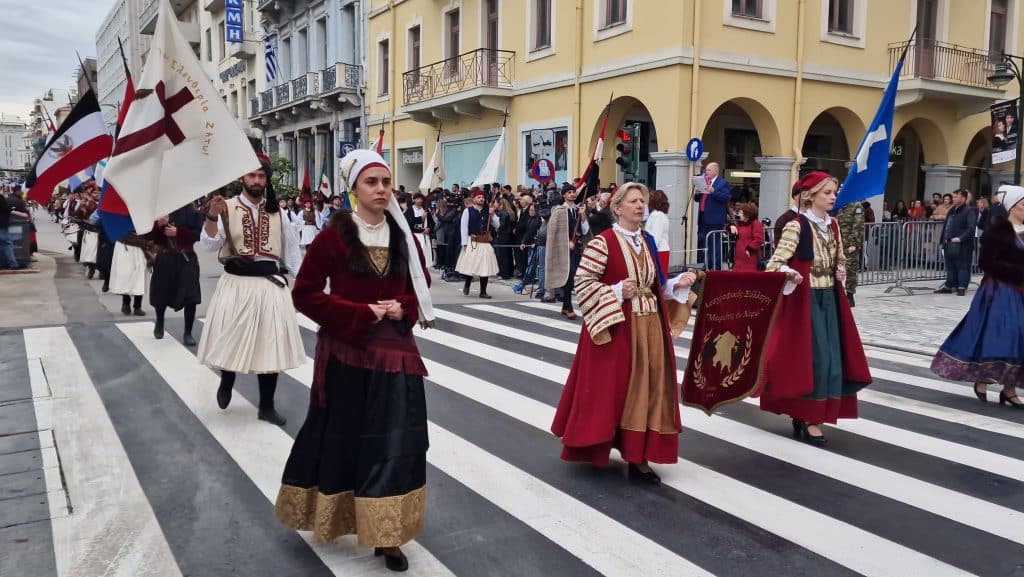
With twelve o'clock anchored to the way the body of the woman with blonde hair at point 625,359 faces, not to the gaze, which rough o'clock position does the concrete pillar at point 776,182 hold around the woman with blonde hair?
The concrete pillar is roughly at 8 o'clock from the woman with blonde hair.

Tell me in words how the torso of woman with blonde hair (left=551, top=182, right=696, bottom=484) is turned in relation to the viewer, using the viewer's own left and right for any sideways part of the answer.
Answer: facing the viewer and to the right of the viewer

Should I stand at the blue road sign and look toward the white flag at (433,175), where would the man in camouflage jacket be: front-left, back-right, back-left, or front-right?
back-left

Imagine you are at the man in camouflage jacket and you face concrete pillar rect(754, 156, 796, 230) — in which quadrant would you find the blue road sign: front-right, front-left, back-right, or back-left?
front-left

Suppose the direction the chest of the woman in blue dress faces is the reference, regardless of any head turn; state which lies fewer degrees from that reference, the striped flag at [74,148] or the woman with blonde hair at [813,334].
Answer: the woman with blonde hair

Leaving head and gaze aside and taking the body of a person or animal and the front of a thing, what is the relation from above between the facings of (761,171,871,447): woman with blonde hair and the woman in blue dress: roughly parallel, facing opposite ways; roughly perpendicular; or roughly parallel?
roughly parallel

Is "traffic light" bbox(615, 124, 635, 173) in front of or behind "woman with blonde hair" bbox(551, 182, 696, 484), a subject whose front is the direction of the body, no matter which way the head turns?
behind
